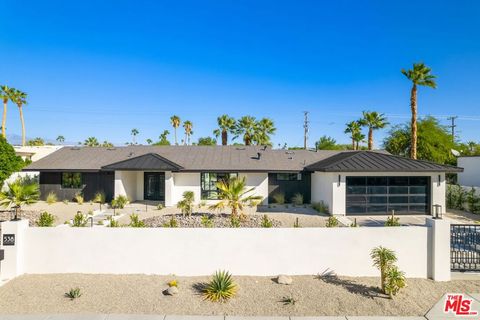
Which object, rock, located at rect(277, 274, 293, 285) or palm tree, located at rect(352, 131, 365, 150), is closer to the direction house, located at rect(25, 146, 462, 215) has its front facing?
the rock

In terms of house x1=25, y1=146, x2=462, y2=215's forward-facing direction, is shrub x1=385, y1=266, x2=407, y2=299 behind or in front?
in front

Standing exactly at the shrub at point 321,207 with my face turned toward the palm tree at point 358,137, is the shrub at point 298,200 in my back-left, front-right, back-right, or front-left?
front-left

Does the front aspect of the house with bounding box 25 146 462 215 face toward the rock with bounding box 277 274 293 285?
yes

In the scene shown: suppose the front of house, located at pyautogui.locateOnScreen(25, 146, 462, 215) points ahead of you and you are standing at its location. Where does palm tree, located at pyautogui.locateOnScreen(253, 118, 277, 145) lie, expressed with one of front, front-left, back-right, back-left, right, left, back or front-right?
back

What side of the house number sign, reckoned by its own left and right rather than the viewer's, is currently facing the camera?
front

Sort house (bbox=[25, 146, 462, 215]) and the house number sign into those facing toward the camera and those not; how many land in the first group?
2

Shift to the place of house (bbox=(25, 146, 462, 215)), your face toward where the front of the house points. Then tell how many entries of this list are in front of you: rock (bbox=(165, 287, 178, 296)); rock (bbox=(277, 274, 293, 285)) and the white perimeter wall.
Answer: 3

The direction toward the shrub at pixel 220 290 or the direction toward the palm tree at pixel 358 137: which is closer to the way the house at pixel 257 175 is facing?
the shrub

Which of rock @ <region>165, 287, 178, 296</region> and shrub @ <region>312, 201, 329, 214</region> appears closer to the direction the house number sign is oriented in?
the rock

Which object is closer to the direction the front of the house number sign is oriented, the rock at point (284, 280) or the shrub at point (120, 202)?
the rock

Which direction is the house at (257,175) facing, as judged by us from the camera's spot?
facing the viewer

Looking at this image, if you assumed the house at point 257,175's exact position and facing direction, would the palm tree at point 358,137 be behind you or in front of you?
behind
